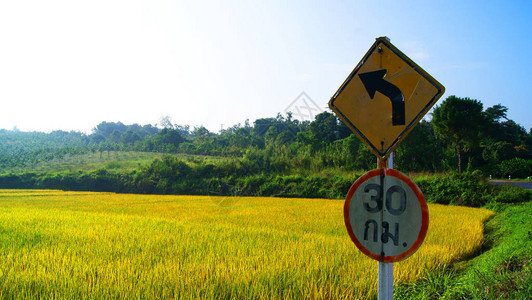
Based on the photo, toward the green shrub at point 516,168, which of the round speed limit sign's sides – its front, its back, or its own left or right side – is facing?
back

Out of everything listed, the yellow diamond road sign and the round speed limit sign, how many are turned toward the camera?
2

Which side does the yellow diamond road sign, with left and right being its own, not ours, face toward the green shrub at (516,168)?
back

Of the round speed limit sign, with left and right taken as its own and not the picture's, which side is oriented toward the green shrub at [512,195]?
back

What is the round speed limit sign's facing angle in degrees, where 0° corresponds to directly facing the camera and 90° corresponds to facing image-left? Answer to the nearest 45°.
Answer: approximately 0°

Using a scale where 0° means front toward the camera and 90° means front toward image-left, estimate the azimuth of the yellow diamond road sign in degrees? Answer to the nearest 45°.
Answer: approximately 0°
